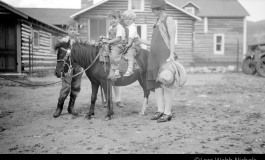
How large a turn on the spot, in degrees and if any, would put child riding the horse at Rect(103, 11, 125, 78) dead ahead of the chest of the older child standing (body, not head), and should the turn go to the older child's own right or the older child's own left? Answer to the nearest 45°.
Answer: approximately 90° to the older child's own left

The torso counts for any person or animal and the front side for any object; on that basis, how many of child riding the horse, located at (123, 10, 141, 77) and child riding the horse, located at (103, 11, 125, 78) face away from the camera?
0

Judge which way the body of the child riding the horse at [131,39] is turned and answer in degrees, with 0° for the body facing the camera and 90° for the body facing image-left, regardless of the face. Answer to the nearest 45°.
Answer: approximately 45°

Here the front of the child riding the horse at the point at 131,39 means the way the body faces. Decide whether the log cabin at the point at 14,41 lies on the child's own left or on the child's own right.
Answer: on the child's own right

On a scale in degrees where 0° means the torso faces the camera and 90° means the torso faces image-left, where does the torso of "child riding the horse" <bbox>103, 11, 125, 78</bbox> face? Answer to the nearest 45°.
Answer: approximately 45°

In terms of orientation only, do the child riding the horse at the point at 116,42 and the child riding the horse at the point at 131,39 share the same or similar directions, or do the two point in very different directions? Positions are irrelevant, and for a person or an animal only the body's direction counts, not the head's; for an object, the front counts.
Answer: same or similar directions

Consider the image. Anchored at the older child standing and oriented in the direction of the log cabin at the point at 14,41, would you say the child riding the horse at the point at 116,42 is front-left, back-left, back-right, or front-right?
back-right

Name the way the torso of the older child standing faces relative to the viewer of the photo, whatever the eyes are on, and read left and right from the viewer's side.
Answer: facing the viewer

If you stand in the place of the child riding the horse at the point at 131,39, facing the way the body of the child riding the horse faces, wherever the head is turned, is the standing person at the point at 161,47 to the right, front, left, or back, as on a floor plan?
back

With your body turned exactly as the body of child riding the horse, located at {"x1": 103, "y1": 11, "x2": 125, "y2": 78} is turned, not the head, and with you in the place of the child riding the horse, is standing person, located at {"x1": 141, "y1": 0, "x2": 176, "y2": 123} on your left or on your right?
on your left

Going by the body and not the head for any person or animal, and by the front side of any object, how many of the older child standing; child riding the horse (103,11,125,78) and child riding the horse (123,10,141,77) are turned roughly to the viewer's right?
0
